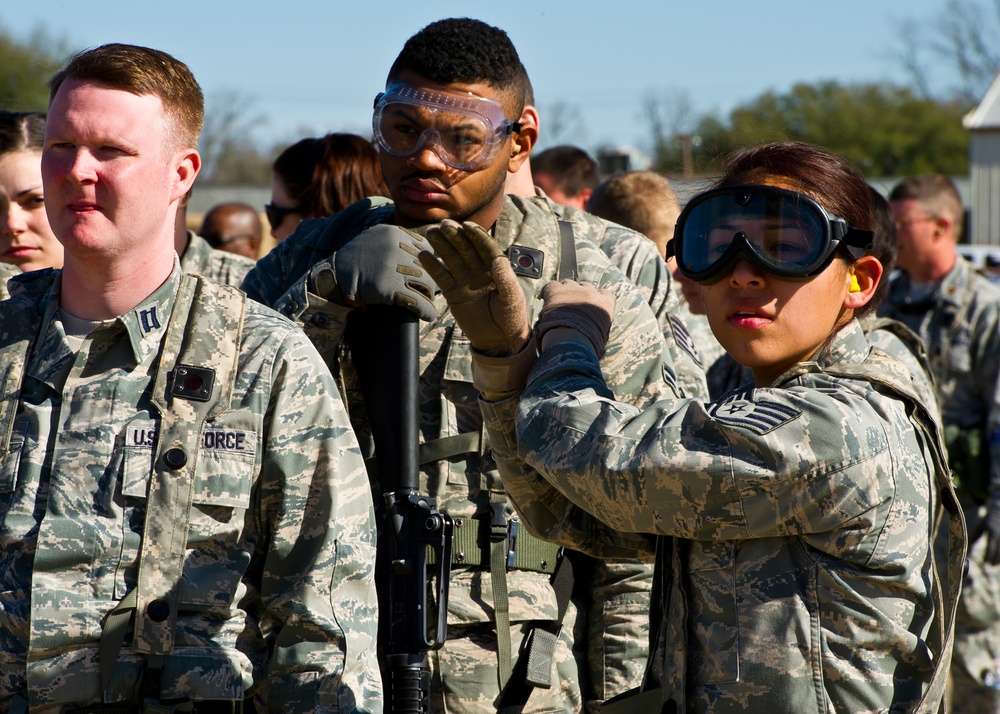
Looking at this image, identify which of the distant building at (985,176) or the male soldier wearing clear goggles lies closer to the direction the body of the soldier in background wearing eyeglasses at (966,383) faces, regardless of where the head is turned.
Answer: the male soldier wearing clear goggles

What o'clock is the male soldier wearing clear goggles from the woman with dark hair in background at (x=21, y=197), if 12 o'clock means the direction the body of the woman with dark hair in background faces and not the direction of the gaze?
The male soldier wearing clear goggles is roughly at 9 o'clock from the woman with dark hair in background.

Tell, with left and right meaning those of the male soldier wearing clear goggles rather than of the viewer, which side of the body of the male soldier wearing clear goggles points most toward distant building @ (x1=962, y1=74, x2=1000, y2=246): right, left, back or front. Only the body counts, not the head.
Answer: back

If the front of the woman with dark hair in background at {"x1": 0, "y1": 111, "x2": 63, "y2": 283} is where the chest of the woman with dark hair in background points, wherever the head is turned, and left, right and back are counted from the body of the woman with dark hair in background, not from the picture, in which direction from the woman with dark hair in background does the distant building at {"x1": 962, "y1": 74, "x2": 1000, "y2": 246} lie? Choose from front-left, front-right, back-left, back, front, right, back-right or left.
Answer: back

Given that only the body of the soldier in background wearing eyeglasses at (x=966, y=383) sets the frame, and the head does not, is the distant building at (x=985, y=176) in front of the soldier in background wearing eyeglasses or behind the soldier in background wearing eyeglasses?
behind

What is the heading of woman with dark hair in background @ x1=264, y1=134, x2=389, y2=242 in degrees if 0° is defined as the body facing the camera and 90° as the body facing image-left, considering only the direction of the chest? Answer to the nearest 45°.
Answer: approximately 90°

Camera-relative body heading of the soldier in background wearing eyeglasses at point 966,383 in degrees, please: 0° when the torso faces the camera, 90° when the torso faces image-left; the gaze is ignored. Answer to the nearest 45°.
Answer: approximately 45°

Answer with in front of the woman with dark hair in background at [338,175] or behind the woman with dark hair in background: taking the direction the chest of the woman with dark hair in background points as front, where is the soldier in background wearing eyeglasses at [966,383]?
behind

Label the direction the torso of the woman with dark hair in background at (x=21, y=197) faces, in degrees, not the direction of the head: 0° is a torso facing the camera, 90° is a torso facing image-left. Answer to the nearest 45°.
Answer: approximately 45°

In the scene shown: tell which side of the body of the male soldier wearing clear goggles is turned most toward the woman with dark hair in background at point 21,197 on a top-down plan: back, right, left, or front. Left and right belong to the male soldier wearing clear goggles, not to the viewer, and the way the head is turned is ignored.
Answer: right

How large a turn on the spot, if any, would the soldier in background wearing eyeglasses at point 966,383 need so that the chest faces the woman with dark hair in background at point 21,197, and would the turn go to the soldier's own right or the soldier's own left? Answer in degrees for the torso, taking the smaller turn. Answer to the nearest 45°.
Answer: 0° — they already face them
